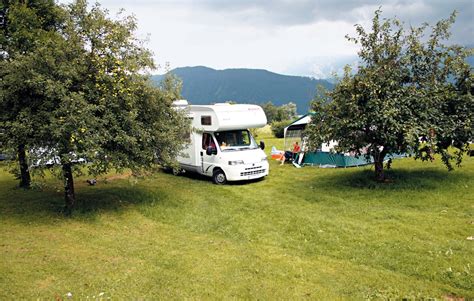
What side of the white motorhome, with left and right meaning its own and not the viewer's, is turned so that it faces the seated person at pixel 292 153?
left

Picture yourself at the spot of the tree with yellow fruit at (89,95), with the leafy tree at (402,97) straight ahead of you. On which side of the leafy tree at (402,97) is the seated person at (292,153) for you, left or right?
left

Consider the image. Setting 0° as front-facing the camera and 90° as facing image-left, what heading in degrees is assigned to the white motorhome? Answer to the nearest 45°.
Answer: approximately 315°

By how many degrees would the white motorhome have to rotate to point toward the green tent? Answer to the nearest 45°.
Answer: approximately 90° to its left

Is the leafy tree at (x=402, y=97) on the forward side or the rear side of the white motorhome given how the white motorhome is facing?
on the forward side

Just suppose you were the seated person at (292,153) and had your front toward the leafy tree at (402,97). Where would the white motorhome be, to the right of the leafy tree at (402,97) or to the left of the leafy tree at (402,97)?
right

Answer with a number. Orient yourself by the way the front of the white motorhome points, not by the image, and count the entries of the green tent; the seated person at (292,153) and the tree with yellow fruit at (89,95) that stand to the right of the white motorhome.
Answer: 1

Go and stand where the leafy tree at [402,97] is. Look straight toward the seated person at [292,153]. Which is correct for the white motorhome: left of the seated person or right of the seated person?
left

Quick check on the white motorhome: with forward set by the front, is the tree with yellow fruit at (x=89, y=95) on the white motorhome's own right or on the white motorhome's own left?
on the white motorhome's own right
